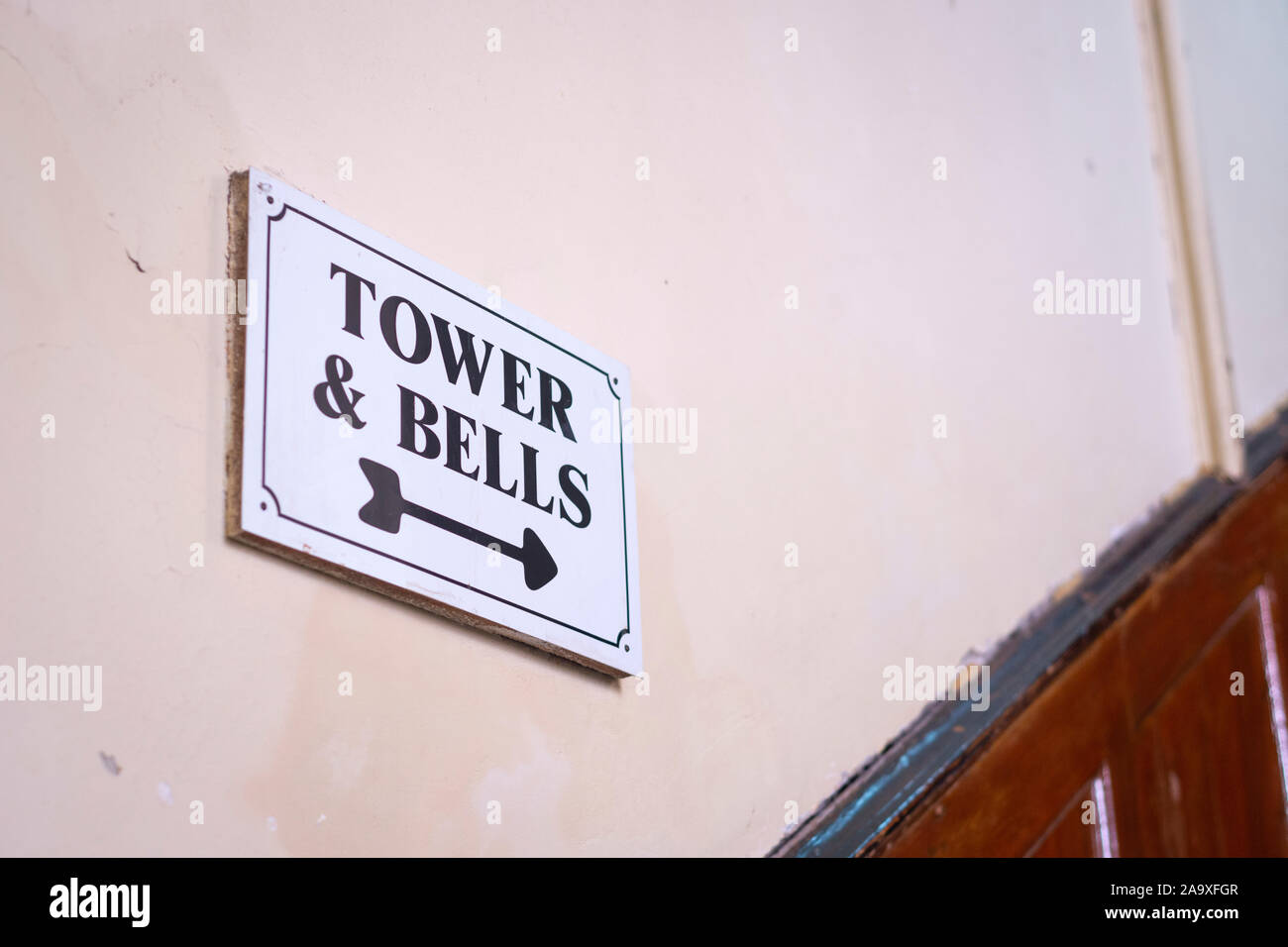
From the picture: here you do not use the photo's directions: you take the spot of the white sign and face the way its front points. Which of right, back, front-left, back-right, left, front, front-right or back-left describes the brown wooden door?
left

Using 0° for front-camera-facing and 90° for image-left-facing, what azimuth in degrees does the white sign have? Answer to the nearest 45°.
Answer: approximately 315°
